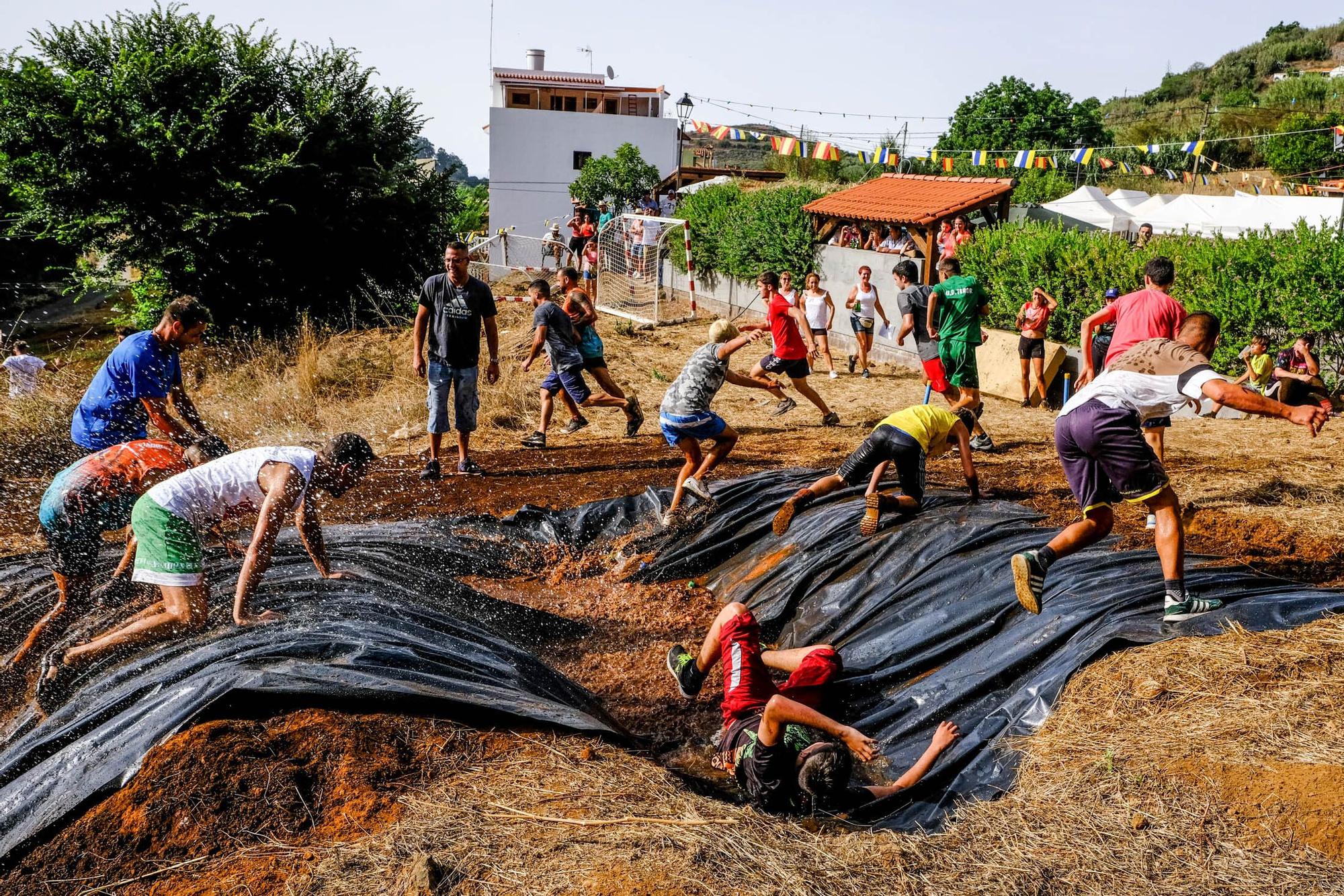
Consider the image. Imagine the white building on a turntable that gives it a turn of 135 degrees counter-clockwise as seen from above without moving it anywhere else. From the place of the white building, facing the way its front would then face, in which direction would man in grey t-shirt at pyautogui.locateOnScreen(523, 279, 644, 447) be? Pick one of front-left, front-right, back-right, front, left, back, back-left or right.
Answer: back-right

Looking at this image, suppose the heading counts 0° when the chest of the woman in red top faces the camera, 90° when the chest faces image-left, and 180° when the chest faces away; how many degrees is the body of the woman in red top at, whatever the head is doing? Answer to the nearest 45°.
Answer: approximately 0°

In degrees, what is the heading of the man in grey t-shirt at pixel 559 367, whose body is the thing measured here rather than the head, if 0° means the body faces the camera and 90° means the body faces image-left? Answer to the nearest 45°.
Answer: approximately 90°

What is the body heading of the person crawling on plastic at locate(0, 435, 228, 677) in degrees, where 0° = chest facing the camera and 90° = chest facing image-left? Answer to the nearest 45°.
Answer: approximately 270°

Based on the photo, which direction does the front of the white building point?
toward the camera

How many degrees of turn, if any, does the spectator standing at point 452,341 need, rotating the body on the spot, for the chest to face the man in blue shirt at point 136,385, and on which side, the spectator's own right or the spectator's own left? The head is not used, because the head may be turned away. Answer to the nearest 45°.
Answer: approximately 45° to the spectator's own right

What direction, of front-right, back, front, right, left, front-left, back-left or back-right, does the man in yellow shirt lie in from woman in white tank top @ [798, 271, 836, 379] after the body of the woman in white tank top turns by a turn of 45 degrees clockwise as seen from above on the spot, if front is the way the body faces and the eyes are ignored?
front-left

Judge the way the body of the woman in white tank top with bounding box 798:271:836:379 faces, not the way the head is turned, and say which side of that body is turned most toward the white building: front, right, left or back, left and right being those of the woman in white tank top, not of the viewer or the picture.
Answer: back

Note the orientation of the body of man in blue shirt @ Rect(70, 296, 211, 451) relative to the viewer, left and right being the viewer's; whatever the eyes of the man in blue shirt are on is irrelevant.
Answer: facing to the right of the viewer

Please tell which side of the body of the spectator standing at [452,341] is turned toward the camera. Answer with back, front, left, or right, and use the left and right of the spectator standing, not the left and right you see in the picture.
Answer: front

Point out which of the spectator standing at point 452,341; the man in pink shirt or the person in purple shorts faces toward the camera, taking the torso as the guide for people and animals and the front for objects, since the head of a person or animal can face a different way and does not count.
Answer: the spectator standing

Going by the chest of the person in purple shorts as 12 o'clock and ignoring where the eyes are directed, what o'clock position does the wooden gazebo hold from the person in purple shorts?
The wooden gazebo is roughly at 10 o'clock from the person in purple shorts.
